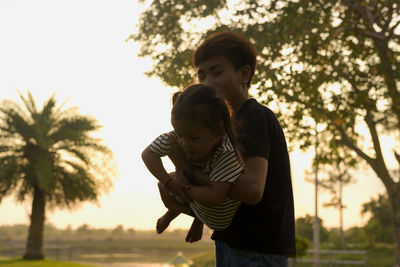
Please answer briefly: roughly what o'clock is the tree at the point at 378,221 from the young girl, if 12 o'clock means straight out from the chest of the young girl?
The tree is roughly at 5 o'clock from the young girl.

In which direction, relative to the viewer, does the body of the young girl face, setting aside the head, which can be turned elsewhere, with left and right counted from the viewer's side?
facing the viewer and to the left of the viewer

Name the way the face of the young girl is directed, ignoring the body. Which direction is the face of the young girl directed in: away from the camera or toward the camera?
toward the camera

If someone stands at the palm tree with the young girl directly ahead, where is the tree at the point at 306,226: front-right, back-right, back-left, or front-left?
back-left

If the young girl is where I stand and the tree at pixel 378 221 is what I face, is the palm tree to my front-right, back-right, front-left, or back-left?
front-left

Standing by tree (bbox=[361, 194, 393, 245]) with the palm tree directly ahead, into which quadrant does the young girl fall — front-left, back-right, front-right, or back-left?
front-left

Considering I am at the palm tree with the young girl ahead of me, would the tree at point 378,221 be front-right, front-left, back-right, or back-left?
back-left

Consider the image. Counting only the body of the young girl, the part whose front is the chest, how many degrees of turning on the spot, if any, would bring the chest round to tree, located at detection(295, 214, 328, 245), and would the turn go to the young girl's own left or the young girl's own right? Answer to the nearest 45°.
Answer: approximately 135° to the young girl's own right

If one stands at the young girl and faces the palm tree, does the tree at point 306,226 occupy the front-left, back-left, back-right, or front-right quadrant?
front-right

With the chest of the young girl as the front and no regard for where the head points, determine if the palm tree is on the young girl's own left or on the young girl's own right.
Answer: on the young girl's own right
